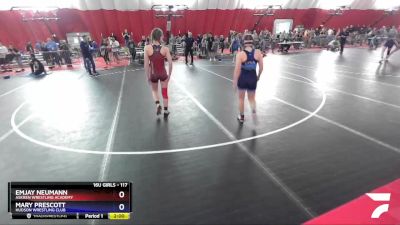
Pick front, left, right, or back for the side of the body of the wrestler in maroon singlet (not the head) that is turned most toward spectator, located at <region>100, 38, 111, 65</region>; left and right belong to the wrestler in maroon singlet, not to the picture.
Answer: front

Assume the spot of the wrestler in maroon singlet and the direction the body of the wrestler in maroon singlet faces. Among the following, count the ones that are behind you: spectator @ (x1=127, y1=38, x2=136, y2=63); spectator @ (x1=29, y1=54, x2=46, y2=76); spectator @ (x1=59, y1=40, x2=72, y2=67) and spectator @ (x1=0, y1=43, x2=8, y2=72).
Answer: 0

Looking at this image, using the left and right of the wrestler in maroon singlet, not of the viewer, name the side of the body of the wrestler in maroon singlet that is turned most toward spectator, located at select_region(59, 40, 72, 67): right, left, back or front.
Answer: front

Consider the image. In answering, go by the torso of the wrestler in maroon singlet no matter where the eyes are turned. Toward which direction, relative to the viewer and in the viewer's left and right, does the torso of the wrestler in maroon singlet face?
facing away from the viewer

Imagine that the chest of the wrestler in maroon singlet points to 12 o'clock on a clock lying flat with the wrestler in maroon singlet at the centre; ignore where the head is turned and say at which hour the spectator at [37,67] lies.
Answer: The spectator is roughly at 11 o'clock from the wrestler in maroon singlet.

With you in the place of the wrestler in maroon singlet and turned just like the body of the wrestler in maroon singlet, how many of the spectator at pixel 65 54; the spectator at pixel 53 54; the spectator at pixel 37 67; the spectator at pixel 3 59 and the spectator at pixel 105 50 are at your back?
0

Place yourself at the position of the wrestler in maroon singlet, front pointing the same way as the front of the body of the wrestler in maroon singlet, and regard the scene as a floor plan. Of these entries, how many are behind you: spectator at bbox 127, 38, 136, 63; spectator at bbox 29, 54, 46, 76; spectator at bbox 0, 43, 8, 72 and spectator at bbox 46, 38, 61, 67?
0

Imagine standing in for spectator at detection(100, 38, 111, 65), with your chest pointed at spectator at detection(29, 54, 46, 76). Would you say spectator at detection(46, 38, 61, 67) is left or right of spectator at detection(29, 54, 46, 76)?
right

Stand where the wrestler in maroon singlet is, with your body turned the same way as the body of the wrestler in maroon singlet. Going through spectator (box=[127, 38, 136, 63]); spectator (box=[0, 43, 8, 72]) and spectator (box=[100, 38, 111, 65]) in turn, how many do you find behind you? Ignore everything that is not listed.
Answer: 0

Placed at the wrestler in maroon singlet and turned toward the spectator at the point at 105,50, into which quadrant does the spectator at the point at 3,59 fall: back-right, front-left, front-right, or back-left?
front-left

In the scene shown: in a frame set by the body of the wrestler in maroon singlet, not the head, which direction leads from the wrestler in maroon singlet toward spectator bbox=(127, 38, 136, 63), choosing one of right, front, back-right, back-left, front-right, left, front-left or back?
front

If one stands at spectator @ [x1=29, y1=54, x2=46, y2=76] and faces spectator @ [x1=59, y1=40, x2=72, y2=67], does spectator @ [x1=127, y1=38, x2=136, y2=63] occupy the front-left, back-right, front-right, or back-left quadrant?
front-right

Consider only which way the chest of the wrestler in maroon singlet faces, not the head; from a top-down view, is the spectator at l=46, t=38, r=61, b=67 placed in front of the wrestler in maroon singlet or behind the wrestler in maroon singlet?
in front

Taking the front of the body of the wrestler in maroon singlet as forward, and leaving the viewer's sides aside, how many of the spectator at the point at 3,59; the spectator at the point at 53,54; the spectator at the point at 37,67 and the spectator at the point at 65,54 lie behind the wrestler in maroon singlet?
0

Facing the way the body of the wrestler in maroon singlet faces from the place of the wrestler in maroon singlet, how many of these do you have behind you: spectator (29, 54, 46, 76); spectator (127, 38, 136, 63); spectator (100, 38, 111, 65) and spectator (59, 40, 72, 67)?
0
